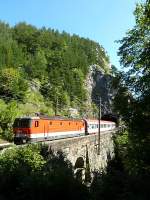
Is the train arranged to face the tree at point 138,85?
no
